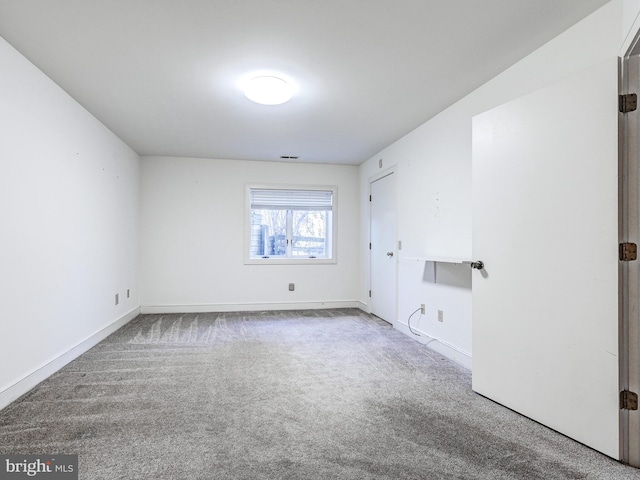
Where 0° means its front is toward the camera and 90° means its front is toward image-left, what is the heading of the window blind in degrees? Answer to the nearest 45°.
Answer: approximately 0°

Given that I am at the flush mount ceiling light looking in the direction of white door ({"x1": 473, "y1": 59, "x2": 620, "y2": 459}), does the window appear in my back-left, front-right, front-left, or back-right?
back-left

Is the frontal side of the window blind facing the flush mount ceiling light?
yes

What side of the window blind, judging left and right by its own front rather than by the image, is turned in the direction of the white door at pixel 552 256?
front

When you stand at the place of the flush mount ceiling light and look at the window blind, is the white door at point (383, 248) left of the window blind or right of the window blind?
right

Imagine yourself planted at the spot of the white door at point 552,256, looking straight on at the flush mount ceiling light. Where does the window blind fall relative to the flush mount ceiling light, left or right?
right

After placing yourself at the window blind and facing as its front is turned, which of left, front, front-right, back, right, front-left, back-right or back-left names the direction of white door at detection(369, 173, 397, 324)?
front-left

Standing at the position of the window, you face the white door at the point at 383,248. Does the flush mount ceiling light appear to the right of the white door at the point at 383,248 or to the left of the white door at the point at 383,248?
right

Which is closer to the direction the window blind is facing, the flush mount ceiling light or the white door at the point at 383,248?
the flush mount ceiling light
